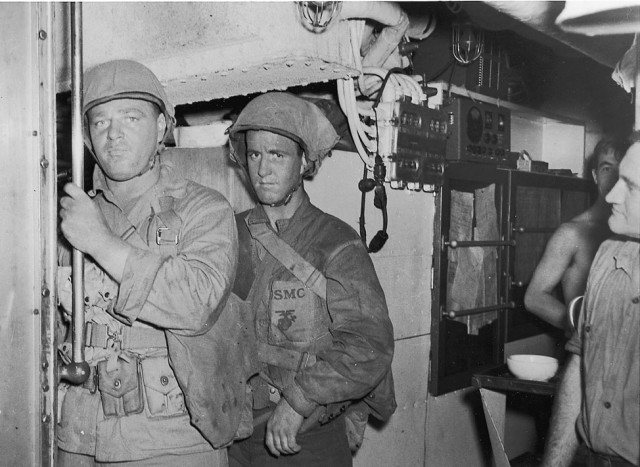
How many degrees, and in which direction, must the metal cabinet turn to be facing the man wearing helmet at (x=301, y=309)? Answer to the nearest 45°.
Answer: approximately 45° to its right

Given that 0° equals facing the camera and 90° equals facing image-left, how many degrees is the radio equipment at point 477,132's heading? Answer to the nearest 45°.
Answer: approximately 315°

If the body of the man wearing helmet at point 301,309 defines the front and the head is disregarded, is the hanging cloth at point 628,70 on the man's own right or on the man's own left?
on the man's own left

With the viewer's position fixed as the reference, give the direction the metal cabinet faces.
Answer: facing the viewer and to the right of the viewer

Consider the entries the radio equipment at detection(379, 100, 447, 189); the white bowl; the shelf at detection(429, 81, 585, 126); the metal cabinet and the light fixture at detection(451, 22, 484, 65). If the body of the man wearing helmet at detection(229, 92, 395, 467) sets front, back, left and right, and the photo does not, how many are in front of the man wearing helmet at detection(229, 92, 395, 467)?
0

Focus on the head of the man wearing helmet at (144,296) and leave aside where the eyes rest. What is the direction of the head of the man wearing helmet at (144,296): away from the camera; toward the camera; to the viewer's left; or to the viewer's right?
toward the camera

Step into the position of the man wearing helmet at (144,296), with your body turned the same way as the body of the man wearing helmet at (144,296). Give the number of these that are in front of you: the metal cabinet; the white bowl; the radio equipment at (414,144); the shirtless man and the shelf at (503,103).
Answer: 0

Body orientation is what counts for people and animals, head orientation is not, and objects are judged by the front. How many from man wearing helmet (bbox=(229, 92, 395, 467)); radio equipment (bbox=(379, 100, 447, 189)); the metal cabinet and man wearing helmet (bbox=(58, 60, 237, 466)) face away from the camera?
0

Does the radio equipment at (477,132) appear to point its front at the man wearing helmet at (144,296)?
no

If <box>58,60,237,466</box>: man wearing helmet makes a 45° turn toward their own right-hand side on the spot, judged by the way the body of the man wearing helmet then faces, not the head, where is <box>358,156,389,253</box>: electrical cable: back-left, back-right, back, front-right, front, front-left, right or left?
back-right
